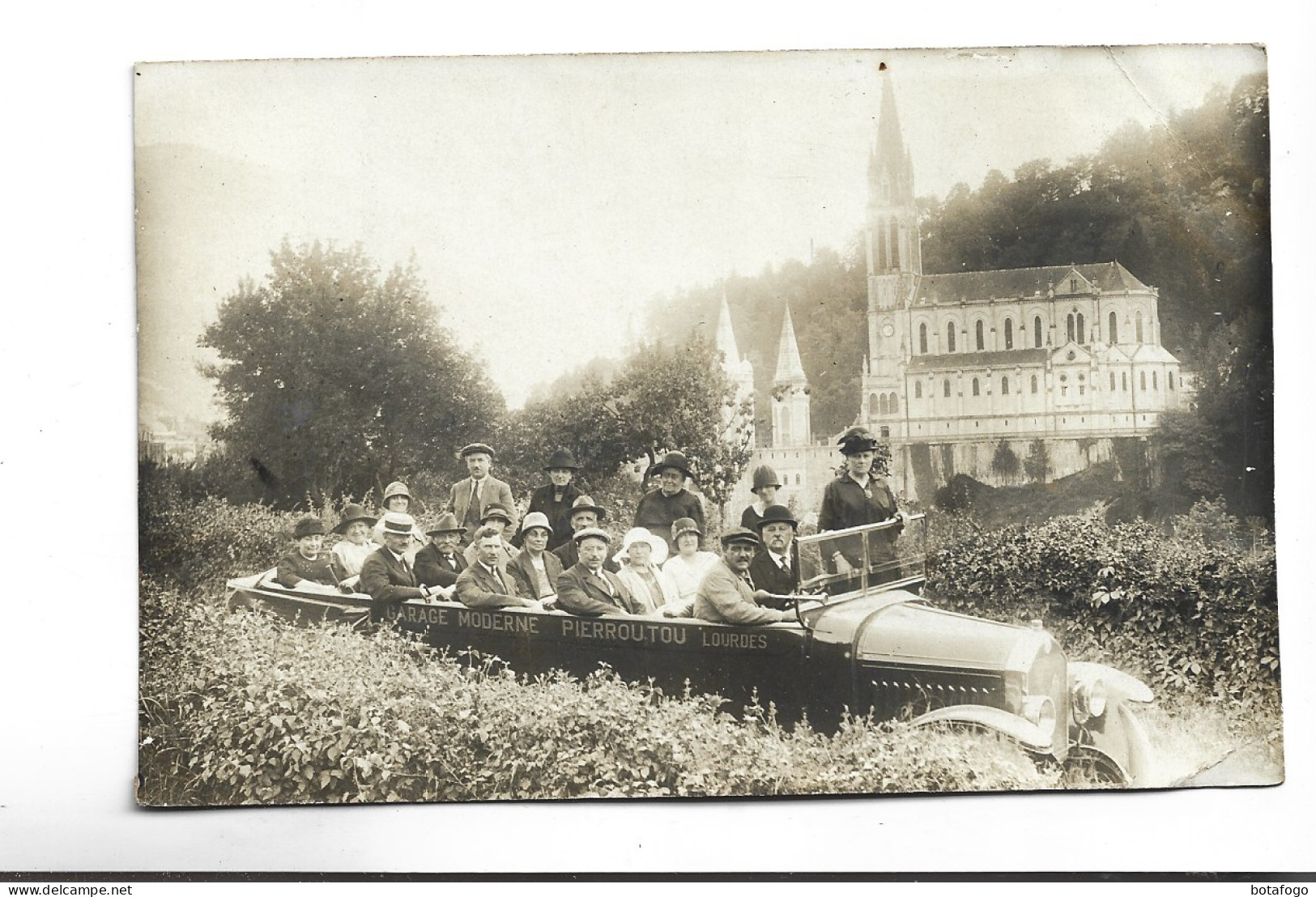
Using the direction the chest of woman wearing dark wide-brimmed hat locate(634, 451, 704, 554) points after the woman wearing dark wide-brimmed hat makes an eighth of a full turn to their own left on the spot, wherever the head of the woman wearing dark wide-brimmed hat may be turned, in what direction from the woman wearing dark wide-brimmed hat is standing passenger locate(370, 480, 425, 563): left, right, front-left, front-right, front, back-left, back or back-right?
back-right

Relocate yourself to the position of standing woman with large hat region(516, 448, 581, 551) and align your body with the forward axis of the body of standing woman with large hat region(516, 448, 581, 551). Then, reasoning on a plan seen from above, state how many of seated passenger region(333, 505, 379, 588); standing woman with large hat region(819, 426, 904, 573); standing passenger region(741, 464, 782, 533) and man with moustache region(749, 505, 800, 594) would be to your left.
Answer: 3

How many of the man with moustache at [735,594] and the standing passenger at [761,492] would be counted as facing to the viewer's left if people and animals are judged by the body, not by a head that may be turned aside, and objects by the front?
0

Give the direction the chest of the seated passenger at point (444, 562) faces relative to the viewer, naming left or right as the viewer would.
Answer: facing the viewer and to the right of the viewer

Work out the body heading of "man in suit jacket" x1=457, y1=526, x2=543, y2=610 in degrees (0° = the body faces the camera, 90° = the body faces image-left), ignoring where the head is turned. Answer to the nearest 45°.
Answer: approximately 315°

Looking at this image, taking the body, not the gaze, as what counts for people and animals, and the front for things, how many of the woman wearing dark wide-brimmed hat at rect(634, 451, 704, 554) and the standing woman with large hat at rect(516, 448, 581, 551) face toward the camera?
2

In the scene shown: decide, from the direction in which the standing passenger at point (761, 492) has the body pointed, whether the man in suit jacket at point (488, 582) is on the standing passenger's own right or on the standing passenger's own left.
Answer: on the standing passenger's own right
